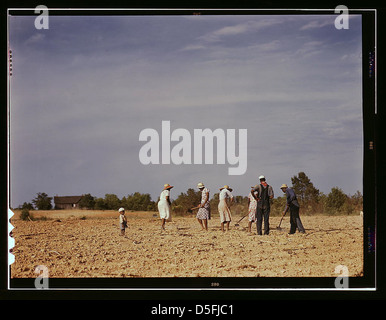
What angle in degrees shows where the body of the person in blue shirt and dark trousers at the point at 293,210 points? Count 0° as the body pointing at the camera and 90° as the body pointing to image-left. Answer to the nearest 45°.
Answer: approximately 90°

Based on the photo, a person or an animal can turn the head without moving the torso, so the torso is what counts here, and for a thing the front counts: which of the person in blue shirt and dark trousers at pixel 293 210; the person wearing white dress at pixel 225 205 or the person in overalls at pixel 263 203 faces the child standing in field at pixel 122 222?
the person in blue shirt and dark trousers at pixel 293 210

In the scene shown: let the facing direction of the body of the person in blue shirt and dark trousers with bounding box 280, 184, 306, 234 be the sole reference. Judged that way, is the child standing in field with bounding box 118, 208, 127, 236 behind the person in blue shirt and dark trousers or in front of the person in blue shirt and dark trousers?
in front

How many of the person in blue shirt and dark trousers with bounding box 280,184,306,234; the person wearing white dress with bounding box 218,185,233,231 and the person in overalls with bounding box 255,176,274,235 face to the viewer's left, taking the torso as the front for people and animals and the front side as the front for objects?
1

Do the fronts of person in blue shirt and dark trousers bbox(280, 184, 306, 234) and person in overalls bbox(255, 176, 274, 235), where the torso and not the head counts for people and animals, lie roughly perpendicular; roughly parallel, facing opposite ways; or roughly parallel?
roughly perpendicular
